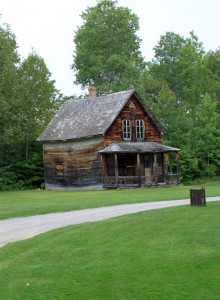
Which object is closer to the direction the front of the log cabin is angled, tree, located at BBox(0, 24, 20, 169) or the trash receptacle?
the trash receptacle

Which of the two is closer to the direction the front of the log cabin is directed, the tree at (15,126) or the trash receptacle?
the trash receptacle

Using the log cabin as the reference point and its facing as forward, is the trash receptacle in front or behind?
in front

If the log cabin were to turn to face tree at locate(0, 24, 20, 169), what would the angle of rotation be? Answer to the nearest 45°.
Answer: approximately 135° to its right

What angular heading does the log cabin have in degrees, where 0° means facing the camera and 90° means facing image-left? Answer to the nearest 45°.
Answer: approximately 315°

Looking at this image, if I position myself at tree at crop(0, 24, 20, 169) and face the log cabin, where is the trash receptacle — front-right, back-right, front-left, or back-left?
front-right
